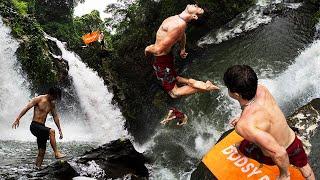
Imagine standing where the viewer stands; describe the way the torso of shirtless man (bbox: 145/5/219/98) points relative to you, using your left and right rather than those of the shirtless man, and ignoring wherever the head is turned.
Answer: facing to the left of the viewer

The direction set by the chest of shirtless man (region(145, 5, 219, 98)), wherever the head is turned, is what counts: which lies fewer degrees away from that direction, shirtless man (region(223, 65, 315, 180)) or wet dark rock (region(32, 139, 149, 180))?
the wet dark rock

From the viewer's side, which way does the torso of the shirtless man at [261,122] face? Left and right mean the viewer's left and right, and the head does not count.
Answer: facing away from the viewer and to the left of the viewer

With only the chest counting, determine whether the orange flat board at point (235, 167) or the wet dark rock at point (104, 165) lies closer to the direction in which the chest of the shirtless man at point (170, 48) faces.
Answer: the wet dark rock

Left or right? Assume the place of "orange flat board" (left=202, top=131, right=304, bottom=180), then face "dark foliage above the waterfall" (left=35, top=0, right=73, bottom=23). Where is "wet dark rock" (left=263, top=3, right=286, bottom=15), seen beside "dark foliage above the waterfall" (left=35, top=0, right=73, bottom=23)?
right

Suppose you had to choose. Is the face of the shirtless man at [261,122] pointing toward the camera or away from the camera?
away from the camera
